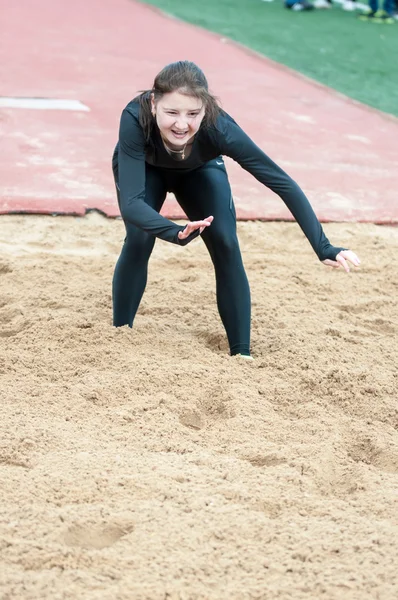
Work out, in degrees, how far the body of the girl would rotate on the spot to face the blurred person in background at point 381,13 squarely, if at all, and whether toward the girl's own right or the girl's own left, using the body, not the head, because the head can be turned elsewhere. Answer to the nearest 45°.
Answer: approximately 180°

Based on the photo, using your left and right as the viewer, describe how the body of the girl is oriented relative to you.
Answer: facing the viewer

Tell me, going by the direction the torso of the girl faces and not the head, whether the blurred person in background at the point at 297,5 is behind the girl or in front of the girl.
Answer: behind
